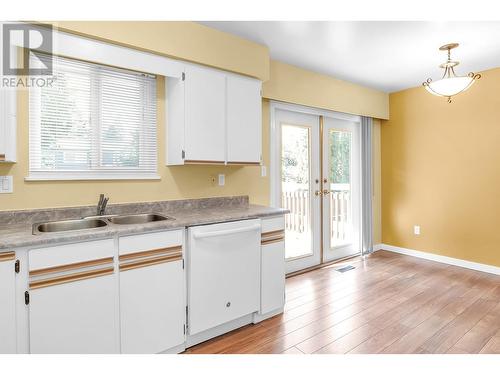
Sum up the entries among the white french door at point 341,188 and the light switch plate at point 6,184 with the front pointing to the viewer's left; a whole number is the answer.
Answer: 0

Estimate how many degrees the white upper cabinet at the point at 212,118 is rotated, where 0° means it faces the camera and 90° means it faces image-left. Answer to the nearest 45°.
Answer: approximately 315°

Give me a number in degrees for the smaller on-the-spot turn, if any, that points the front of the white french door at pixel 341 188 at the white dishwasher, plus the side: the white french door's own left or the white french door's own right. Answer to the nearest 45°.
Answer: approximately 45° to the white french door's own right

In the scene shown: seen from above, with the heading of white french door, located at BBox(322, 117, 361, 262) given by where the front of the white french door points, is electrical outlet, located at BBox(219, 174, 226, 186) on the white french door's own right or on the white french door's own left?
on the white french door's own right

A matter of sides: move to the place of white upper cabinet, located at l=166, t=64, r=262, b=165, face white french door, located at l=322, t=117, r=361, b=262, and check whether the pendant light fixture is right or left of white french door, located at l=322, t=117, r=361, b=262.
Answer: right

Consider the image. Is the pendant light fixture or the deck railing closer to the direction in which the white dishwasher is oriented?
the pendant light fixture

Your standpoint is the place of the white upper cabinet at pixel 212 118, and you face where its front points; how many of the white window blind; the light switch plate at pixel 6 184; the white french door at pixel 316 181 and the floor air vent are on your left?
2

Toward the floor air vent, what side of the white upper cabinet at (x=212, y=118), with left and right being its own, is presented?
left

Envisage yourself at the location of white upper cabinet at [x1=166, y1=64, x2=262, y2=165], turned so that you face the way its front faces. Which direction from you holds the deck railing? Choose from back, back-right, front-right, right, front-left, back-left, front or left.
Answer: left

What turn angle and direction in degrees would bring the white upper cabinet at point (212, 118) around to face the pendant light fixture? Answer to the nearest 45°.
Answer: approximately 45° to its left

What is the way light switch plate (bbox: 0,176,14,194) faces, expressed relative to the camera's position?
facing the viewer

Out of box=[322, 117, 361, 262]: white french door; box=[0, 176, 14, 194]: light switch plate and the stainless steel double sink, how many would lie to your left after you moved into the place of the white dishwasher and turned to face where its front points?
1
